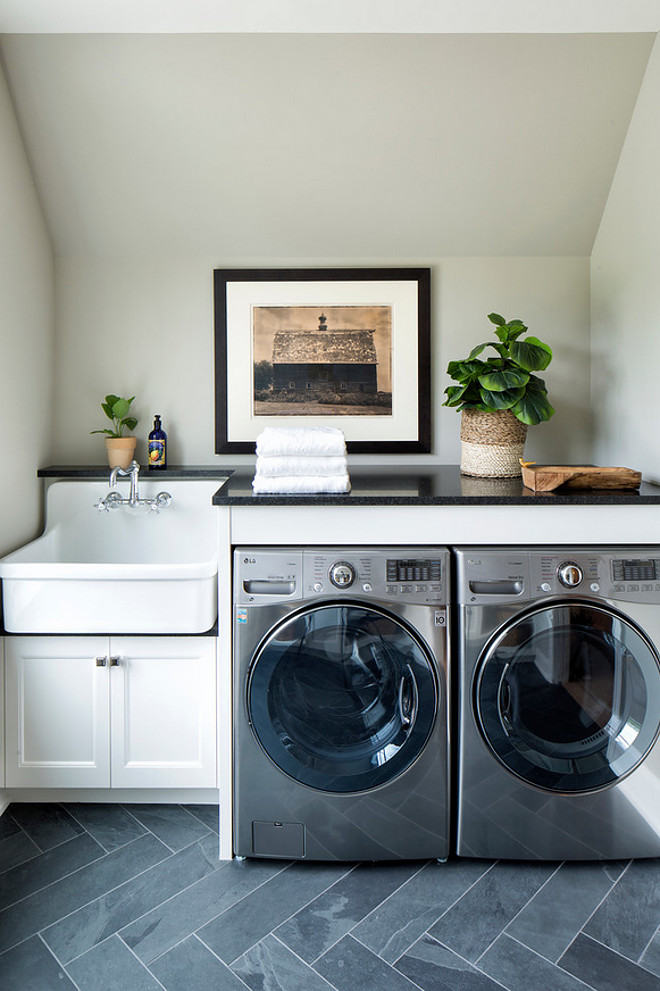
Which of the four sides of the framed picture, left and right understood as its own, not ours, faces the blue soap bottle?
right

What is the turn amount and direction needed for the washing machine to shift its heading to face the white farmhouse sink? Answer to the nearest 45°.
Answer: approximately 90° to its right

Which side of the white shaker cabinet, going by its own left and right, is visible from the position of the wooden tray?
left

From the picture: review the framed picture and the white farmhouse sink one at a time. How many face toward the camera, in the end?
2

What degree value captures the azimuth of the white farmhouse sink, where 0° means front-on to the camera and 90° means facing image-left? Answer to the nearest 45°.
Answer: approximately 0°

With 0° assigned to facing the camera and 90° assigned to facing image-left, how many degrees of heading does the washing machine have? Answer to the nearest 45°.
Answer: approximately 0°

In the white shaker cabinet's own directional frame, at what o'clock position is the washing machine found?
The washing machine is roughly at 10 o'clock from the white shaker cabinet.

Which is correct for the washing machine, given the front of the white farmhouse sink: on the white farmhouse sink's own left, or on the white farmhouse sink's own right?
on the white farmhouse sink's own left
